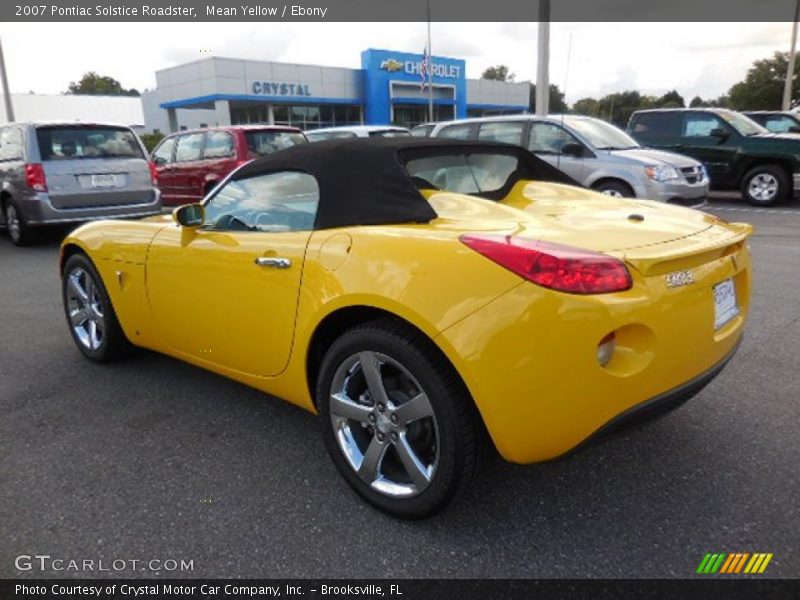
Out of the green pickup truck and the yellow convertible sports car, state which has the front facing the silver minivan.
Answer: the yellow convertible sports car

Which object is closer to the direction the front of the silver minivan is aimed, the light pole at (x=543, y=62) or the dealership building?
the dealership building

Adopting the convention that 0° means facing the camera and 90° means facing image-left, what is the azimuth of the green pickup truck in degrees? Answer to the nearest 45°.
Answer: approximately 315°

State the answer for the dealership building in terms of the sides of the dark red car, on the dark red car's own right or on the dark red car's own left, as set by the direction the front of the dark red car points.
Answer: on the dark red car's own right

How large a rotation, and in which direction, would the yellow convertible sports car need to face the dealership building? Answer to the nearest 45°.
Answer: approximately 45° to its right

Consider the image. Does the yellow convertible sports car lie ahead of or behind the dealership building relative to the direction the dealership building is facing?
ahead

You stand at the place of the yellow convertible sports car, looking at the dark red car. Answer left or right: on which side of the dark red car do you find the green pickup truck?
right

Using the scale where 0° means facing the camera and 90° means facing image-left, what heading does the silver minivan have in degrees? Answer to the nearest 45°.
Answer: approximately 135°

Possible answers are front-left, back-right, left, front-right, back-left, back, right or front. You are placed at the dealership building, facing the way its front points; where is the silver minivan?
front-right

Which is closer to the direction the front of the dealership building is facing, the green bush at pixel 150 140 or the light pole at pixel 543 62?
the light pole

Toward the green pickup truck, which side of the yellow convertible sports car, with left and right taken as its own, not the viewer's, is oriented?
right

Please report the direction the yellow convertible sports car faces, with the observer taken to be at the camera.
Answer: facing away from the viewer and to the left of the viewer
